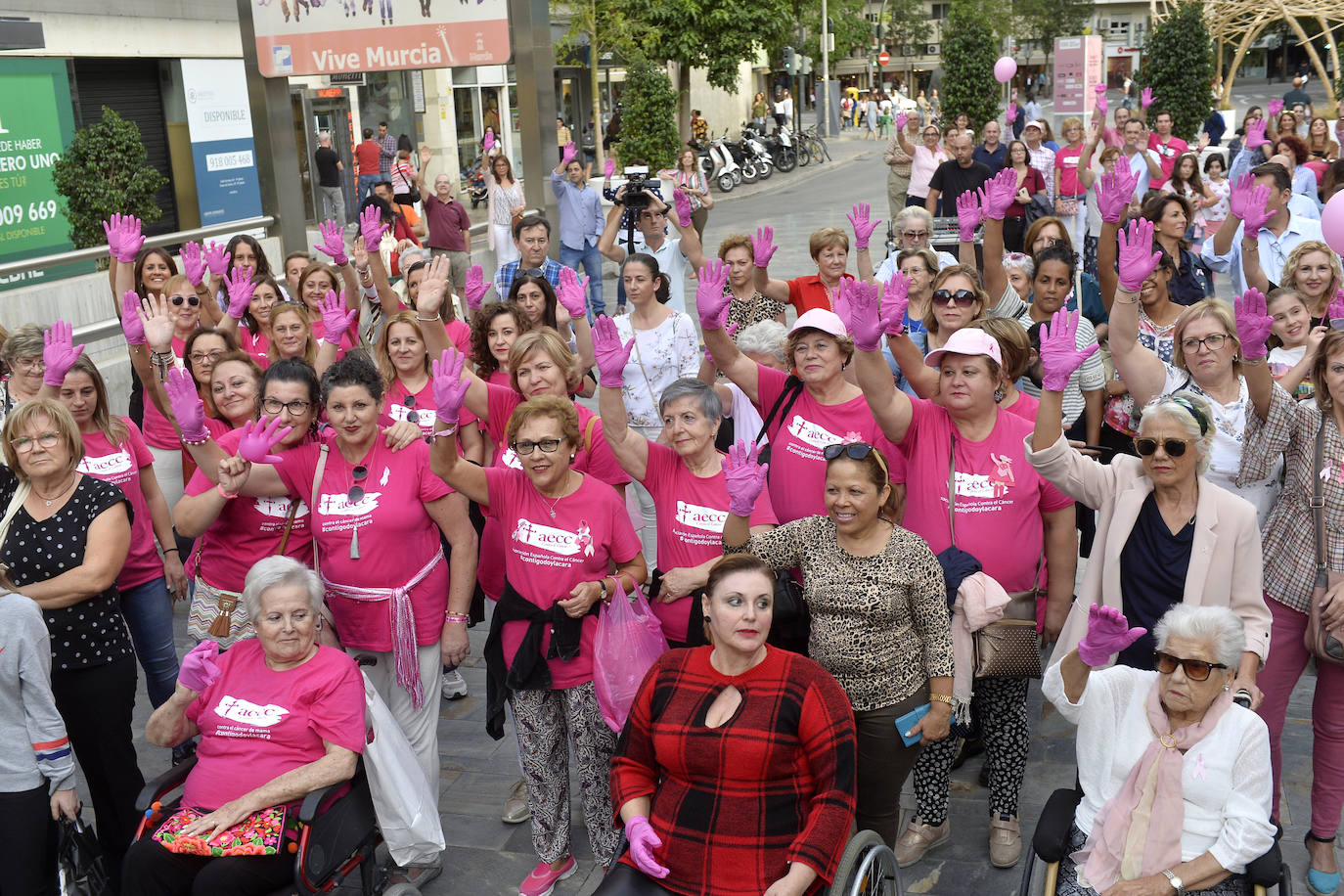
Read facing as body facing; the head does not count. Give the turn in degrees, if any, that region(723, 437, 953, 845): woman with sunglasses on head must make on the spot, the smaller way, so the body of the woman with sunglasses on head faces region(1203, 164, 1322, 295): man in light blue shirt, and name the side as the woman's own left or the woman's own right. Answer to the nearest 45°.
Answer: approximately 180°

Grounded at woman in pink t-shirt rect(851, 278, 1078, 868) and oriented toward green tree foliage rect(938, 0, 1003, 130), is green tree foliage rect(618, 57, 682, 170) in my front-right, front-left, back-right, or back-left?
front-left

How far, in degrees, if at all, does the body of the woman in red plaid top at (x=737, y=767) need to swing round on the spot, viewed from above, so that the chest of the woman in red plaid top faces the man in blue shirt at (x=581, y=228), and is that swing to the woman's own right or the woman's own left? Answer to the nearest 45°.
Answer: approximately 180°

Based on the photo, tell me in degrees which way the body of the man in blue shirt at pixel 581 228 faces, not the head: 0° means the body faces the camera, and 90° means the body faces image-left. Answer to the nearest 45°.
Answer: approximately 0°

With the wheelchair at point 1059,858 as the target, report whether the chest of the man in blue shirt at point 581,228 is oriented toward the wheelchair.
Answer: yes

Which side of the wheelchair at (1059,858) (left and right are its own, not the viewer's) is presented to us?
front

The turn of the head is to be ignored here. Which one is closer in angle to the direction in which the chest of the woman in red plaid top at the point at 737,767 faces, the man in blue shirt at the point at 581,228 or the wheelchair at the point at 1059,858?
the wheelchair

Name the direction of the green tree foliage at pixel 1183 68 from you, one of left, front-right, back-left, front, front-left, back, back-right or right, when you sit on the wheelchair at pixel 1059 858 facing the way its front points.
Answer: back

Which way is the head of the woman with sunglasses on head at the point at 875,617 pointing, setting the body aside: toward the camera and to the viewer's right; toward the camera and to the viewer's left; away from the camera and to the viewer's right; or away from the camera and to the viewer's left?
toward the camera and to the viewer's left

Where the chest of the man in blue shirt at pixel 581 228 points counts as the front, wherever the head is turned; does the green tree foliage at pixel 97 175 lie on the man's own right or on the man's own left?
on the man's own right

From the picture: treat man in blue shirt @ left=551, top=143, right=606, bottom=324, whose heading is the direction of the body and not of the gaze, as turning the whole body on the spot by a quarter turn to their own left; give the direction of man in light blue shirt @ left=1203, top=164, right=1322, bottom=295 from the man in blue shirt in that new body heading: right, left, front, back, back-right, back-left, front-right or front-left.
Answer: front-right

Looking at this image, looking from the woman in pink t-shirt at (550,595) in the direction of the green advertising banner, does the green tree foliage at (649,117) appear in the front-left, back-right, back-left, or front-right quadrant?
front-right

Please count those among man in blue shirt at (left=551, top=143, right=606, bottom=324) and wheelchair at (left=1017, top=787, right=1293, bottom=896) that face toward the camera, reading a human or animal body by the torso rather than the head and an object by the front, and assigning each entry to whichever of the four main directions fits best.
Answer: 2

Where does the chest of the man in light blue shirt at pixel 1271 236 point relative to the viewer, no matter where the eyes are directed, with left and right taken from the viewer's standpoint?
facing the viewer and to the left of the viewer

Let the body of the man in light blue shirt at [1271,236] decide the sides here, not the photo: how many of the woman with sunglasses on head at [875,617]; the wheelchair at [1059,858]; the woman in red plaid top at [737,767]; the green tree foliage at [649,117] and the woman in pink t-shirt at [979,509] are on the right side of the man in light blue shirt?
1

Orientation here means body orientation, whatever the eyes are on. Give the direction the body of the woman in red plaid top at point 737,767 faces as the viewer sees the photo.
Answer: toward the camera
